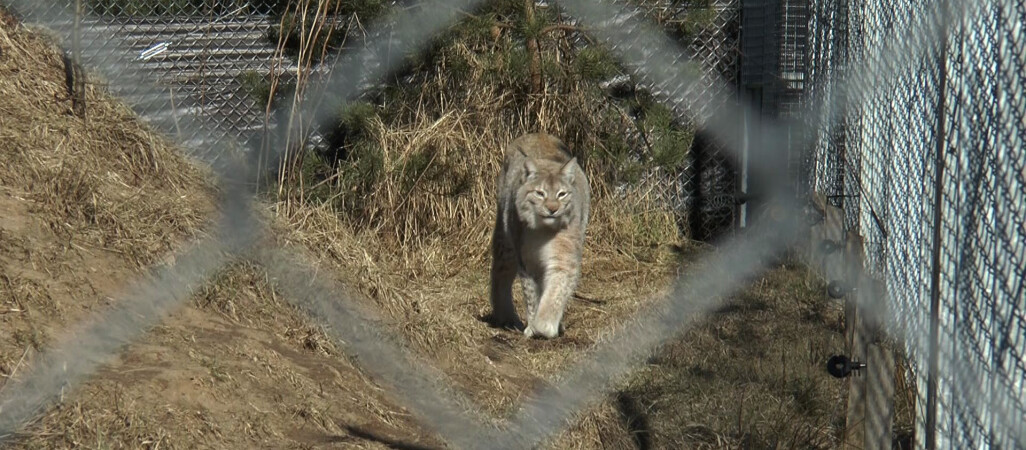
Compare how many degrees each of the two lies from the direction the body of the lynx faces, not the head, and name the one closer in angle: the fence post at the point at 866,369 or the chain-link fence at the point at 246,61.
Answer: the fence post

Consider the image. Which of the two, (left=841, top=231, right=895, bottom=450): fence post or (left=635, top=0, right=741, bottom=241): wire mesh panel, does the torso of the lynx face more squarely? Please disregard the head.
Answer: the fence post

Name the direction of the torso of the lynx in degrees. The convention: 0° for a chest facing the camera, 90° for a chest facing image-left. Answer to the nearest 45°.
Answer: approximately 0°

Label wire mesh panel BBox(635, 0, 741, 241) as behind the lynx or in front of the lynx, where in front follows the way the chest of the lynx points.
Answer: behind
